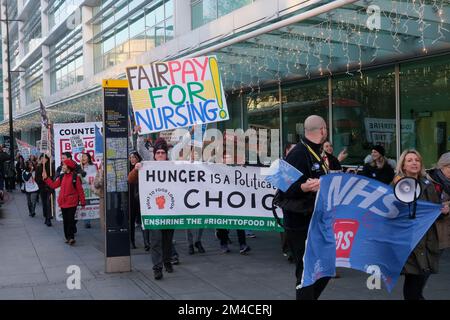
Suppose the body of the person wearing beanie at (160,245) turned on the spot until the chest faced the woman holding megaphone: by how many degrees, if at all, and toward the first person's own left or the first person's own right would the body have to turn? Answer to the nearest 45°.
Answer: approximately 45° to the first person's own left

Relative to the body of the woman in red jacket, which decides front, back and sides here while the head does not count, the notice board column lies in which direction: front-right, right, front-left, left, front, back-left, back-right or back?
front-left

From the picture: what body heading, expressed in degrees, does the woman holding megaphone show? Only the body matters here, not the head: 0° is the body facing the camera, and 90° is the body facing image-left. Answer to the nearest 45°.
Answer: approximately 0°

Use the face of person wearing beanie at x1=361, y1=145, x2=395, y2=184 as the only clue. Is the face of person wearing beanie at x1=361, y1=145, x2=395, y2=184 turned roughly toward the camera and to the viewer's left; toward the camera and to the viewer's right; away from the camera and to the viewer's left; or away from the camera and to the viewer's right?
toward the camera and to the viewer's left
